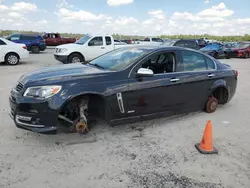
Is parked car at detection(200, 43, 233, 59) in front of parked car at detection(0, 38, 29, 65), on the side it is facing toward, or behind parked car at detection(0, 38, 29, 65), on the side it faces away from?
behind

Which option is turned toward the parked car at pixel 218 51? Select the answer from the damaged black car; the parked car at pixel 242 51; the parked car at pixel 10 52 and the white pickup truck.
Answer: the parked car at pixel 242 51

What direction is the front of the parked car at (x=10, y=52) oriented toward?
to the viewer's left

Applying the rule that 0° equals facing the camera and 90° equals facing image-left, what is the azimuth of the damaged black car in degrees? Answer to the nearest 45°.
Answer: approximately 45°

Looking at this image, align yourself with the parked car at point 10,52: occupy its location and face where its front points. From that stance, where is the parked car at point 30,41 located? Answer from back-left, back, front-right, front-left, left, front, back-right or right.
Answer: right

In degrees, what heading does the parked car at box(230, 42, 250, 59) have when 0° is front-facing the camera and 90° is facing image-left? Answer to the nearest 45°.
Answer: approximately 45°

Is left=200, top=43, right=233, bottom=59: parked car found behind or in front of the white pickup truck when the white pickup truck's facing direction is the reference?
behind

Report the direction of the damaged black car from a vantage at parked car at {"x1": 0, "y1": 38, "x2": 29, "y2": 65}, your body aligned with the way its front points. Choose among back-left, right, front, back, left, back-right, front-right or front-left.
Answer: left

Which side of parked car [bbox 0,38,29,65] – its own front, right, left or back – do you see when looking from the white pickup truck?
back

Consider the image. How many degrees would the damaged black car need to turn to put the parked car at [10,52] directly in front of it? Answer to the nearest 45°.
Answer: approximately 90° to its right
